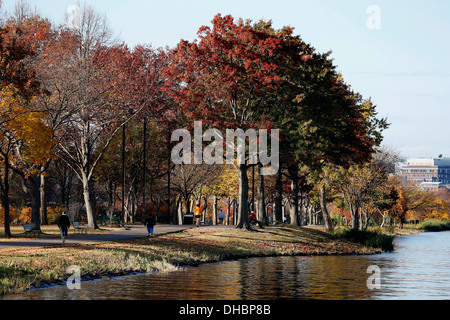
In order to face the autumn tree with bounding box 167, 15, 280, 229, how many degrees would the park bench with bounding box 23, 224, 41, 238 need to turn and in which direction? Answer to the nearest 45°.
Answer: approximately 45° to its left

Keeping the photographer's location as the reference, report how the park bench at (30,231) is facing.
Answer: facing the viewer and to the right of the viewer
